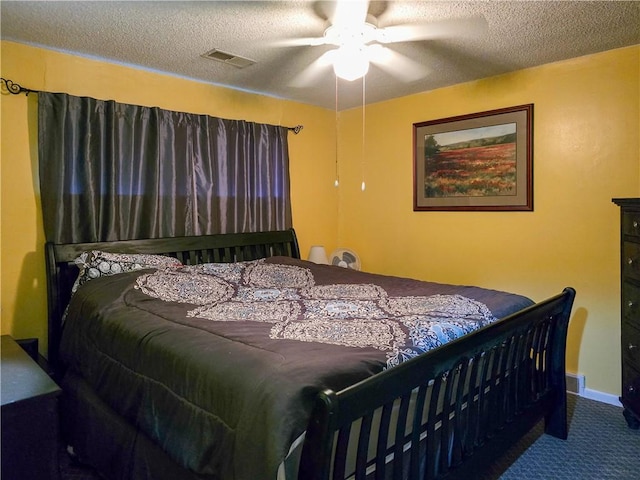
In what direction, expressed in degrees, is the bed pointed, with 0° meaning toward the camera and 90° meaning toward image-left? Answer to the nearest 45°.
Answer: approximately 315°

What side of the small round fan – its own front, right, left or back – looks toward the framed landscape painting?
left

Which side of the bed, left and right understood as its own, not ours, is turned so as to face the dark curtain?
back

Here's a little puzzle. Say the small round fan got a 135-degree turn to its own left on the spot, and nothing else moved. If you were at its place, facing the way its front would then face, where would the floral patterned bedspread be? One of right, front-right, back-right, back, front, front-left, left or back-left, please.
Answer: back-right

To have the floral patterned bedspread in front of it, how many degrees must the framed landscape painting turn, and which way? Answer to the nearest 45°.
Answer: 0° — it already faces it

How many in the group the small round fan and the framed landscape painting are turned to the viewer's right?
0

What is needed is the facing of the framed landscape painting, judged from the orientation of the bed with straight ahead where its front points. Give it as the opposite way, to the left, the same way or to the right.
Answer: to the right

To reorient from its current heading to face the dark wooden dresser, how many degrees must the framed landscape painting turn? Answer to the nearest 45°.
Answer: approximately 90° to its left

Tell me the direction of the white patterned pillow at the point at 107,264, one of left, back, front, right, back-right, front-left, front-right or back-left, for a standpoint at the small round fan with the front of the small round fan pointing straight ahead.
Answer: front-right

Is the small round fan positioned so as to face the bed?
yes

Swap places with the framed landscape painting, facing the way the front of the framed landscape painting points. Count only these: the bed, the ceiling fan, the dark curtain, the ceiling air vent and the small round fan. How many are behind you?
0

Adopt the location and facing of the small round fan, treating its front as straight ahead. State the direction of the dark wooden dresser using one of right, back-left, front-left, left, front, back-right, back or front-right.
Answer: front-left

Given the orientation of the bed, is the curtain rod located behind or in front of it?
behind

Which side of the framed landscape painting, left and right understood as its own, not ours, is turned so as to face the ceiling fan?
front

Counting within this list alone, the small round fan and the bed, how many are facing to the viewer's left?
0

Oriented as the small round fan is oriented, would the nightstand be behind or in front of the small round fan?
in front

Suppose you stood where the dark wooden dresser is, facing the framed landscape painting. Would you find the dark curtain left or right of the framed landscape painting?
left

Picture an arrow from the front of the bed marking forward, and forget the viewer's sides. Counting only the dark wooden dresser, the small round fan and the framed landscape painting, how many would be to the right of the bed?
0

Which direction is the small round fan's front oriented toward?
toward the camera
